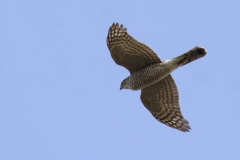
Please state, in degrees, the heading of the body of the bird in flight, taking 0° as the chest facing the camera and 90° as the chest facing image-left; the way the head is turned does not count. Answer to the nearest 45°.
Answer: approximately 90°
